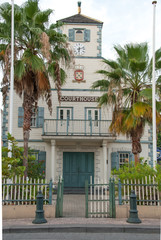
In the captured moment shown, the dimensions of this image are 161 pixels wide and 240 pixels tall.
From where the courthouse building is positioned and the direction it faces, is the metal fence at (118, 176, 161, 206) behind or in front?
in front

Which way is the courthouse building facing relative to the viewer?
toward the camera

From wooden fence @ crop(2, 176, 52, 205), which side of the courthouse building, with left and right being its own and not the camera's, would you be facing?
front

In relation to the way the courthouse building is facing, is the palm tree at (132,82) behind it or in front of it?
in front

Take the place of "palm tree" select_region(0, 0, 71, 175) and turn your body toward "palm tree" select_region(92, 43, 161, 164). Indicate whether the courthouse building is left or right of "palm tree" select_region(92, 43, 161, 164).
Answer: left
